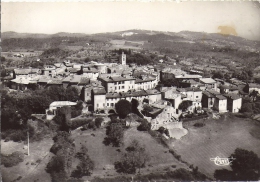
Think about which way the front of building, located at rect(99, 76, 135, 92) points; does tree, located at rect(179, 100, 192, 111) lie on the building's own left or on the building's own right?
on the building's own left

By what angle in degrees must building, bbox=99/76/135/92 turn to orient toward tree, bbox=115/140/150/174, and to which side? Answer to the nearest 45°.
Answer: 0° — it already faces it

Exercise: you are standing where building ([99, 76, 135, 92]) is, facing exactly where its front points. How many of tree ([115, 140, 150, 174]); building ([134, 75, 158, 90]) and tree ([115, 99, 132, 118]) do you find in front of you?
2

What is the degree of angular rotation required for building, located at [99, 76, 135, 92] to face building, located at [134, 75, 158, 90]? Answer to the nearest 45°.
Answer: approximately 135° to its left

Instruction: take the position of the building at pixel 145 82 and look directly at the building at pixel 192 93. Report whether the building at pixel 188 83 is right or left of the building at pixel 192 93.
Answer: left

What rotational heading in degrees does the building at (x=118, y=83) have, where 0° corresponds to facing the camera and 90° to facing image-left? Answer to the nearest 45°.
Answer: approximately 0°

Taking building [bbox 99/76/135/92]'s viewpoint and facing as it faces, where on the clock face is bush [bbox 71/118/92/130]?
The bush is roughly at 1 o'clock from the building.

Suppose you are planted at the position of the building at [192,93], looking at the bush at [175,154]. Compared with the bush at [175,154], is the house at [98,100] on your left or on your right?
right

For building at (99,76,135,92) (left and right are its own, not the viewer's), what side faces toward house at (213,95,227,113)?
left

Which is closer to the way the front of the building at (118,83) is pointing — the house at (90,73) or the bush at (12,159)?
the bush

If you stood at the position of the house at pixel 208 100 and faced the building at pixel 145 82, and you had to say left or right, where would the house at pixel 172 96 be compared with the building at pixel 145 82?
left

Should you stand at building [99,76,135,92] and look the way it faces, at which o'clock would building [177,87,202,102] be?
building [177,87,202,102] is roughly at 9 o'clock from building [99,76,135,92].
